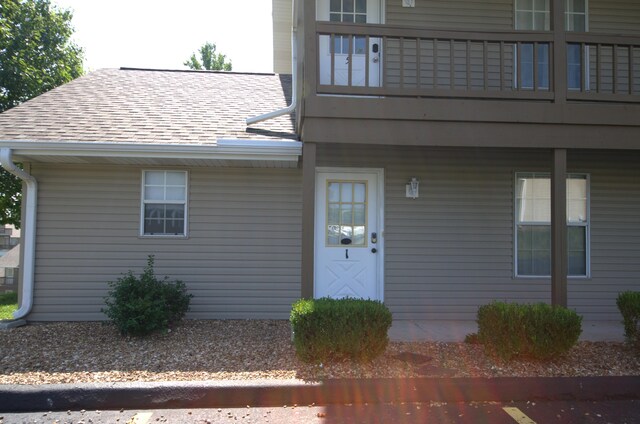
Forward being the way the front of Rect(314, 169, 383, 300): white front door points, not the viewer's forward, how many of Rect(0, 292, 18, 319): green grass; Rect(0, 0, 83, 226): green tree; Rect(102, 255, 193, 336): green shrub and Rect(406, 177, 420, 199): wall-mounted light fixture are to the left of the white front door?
1

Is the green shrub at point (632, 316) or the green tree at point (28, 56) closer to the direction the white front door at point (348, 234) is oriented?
the green shrub

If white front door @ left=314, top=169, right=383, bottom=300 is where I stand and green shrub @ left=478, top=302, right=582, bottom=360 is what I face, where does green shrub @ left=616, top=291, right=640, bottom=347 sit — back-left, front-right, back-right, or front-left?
front-left

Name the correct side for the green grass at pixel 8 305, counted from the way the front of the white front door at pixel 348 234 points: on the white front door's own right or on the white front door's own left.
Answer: on the white front door's own right

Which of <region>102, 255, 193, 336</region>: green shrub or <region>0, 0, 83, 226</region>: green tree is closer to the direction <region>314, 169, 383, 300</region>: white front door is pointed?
the green shrub

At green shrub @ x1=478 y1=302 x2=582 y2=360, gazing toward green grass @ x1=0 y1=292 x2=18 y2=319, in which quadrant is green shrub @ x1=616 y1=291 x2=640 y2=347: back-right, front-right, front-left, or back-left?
back-right

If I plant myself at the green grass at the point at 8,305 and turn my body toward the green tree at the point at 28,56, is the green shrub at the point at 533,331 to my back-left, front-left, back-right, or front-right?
back-right

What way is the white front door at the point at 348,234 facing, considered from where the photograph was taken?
facing the viewer

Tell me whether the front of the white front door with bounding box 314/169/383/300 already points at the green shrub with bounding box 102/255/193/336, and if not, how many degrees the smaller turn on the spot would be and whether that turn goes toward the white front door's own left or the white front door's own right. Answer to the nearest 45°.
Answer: approximately 45° to the white front door's own right

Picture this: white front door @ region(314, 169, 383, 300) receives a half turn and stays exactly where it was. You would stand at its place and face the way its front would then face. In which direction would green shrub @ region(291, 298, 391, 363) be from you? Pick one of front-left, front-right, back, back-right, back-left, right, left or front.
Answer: back

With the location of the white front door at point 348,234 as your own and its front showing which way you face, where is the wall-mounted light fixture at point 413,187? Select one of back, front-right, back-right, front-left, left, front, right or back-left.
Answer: left

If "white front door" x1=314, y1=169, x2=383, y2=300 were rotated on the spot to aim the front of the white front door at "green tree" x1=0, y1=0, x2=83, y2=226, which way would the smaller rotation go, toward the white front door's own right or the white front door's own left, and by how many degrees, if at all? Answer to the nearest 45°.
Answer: approximately 135° to the white front door's own right

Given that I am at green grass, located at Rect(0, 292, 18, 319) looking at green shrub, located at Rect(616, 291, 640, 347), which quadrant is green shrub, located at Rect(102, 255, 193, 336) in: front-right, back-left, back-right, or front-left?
front-right

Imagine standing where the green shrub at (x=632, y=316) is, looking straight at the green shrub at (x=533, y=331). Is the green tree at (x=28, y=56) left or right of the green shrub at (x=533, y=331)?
right
